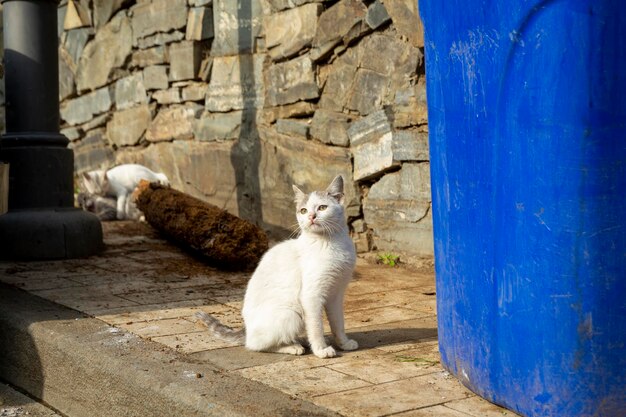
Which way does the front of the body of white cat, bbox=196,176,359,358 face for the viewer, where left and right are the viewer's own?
facing the viewer and to the right of the viewer

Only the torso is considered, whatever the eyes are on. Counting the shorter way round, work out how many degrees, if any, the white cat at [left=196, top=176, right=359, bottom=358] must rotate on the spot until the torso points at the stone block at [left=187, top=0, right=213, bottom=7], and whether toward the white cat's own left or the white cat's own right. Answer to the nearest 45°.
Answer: approximately 135° to the white cat's own left

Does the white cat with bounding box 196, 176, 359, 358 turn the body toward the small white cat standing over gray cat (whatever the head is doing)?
no

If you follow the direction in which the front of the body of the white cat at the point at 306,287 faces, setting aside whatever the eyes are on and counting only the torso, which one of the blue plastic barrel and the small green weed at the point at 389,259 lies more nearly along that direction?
the blue plastic barrel

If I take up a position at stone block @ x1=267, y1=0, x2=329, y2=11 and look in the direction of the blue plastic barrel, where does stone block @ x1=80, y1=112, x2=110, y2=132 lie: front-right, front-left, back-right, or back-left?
back-right

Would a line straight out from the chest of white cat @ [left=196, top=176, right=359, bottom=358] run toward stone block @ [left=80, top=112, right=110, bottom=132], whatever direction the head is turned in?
no

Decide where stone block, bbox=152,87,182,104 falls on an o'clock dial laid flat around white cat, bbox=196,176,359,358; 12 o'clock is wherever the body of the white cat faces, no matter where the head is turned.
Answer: The stone block is roughly at 7 o'clock from the white cat.
